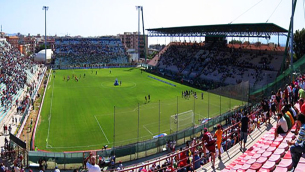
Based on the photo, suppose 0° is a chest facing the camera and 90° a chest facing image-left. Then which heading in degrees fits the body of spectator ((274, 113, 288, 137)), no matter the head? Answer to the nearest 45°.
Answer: approximately 90°
